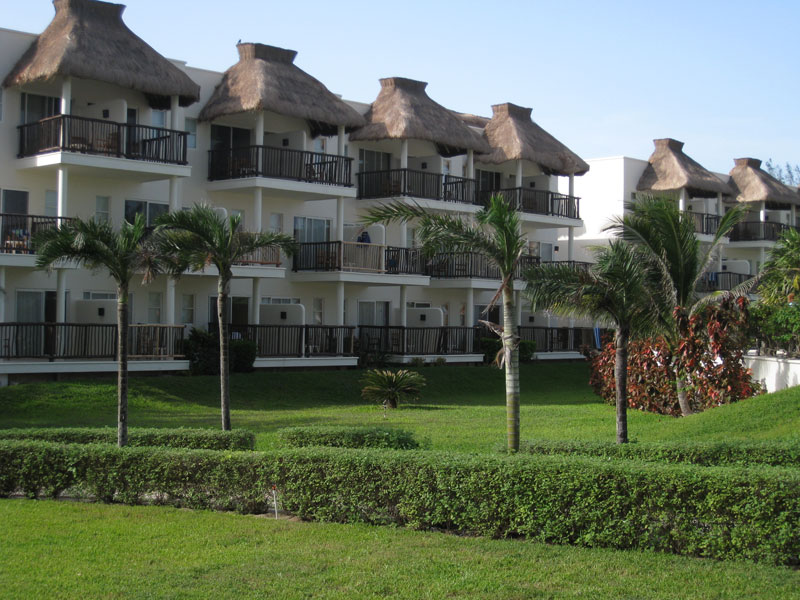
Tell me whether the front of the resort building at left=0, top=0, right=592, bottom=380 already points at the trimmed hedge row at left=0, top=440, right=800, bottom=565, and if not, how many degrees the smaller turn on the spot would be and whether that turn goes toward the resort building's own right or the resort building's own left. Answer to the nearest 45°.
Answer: approximately 45° to the resort building's own right

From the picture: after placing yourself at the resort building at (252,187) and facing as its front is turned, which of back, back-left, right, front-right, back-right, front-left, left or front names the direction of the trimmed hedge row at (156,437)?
front-right

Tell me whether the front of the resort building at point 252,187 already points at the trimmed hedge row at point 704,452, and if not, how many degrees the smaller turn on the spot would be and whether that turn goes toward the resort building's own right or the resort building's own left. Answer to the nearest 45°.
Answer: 0° — it already faces it

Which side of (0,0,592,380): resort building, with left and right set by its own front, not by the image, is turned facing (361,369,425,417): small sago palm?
front

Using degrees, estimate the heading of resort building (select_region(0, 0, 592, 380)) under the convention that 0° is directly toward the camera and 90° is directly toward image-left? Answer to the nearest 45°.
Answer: approximately 315°
